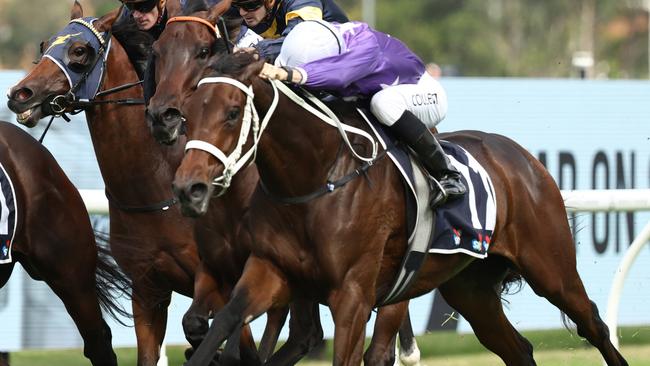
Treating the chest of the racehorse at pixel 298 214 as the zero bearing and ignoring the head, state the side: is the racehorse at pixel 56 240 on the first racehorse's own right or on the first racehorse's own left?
on the first racehorse's own right

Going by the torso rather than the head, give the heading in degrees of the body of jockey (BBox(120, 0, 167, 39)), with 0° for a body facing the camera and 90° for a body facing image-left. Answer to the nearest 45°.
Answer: approximately 45°

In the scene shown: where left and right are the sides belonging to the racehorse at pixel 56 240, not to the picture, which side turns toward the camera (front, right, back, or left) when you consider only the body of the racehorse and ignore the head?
left

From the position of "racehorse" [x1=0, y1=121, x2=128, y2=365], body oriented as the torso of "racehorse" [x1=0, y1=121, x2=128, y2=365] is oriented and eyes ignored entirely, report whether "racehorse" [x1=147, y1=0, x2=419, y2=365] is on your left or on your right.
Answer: on your left

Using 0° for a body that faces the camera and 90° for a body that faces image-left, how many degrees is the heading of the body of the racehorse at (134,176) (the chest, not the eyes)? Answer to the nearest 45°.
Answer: approximately 45°
